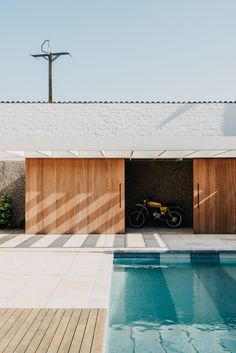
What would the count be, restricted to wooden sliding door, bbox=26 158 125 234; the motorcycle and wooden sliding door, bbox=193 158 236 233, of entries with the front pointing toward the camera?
2

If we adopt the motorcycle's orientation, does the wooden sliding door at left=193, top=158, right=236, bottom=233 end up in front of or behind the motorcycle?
behind

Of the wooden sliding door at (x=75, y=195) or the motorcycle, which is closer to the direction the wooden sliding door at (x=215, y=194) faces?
the wooden sliding door

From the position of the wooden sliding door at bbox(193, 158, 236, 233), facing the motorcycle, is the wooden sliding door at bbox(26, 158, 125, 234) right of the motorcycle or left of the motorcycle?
left

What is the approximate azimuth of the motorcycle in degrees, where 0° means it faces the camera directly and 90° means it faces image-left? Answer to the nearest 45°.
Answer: approximately 90°

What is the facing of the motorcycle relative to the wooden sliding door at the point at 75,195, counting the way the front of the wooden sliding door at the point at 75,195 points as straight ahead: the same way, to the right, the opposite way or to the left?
to the right

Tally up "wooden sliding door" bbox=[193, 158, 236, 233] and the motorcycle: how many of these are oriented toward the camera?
1

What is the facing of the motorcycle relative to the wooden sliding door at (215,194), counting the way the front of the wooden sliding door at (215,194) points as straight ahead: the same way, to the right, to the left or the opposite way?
to the right

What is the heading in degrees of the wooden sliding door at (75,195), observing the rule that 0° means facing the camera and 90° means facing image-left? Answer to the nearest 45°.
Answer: approximately 0°

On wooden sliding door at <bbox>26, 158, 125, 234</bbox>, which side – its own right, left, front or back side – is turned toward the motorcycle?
left
